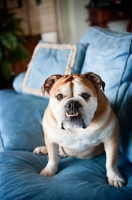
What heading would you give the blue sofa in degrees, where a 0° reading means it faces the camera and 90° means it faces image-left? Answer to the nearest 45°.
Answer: approximately 45°

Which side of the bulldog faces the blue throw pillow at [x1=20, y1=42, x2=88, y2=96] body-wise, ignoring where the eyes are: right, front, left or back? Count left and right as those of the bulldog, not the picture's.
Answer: back

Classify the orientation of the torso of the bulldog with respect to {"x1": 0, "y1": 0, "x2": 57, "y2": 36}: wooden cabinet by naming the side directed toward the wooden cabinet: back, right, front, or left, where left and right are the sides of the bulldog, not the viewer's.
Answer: back

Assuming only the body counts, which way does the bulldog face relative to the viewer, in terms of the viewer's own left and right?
facing the viewer

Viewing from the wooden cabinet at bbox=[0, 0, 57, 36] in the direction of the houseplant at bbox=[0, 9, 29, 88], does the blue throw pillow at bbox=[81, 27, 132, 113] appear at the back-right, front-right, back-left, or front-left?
front-left

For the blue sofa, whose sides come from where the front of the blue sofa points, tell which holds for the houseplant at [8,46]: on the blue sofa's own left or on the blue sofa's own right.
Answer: on the blue sofa's own right

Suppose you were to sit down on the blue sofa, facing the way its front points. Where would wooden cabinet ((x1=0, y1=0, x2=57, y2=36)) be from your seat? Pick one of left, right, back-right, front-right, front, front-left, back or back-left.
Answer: back-right
